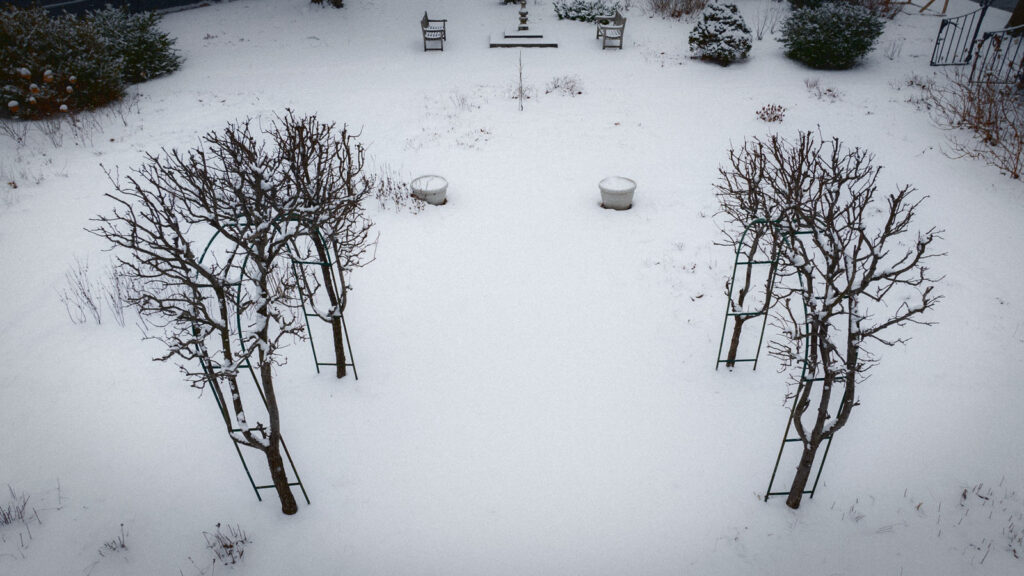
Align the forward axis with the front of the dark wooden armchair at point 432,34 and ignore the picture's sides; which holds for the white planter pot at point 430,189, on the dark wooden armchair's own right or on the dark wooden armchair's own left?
on the dark wooden armchair's own right

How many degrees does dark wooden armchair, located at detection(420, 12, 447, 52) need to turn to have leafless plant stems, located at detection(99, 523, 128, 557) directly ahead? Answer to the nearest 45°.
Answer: approximately 90° to its right

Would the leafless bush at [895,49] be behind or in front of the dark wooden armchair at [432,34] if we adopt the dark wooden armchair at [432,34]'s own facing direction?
in front

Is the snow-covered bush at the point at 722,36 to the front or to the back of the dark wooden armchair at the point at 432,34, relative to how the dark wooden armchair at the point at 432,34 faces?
to the front
